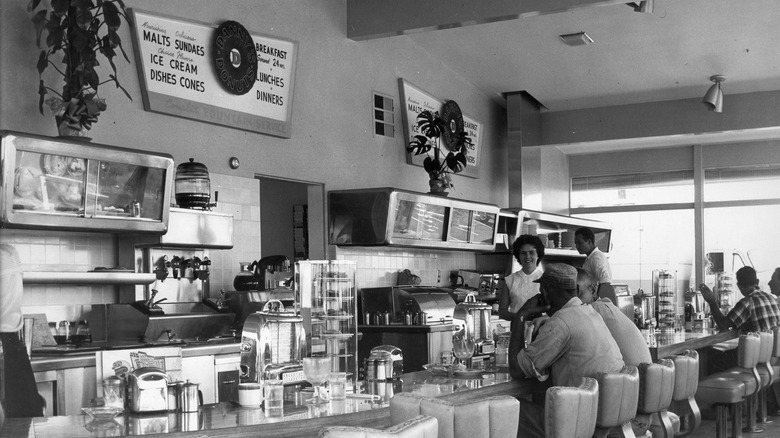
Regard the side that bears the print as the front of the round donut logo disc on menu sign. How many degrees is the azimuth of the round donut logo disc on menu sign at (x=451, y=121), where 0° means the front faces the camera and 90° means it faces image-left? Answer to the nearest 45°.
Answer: approximately 315°

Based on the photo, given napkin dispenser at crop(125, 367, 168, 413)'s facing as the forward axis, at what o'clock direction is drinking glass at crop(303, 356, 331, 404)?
The drinking glass is roughly at 10 o'clock from the napkin dispenser.

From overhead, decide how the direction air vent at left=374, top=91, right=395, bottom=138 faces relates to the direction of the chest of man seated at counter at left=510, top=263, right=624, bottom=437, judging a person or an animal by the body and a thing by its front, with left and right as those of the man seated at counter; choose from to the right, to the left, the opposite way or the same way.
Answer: the opposite way

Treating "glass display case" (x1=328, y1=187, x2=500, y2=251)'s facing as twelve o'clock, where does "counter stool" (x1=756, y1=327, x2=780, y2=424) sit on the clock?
The counter stool is roughly at 11 o'clock from the glass display case.

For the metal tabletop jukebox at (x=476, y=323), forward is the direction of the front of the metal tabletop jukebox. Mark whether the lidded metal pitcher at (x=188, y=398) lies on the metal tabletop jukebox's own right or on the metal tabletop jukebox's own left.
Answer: on the metal tabletop jukebox's own right

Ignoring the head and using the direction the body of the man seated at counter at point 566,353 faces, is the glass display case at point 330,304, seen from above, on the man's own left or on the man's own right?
on the man's own left

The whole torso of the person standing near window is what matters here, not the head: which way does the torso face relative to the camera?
to the viewer's left

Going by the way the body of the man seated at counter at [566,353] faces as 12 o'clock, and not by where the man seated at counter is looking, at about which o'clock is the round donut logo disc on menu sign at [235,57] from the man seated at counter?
The round donut logo disc on menu sign is roughly at 12 o'clock from the man seated at counter.

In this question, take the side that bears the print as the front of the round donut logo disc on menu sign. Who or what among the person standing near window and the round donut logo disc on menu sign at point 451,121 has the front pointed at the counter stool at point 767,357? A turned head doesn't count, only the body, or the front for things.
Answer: the round donut logo disc on menu sign

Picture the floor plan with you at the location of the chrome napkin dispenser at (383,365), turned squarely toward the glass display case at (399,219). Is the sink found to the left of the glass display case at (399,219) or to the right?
left

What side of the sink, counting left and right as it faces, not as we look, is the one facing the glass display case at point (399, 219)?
left
